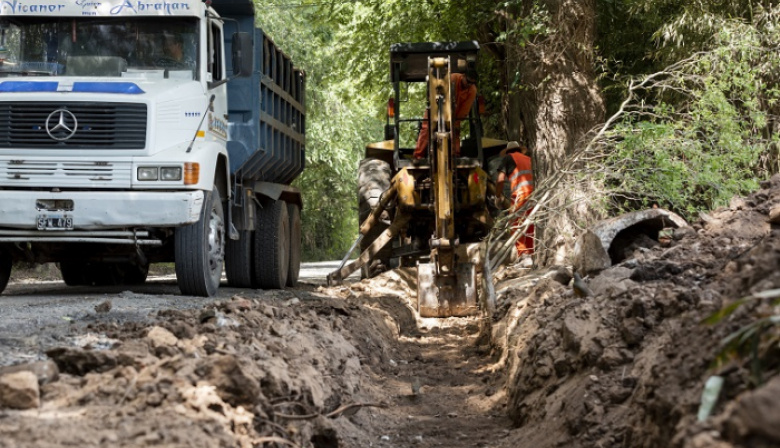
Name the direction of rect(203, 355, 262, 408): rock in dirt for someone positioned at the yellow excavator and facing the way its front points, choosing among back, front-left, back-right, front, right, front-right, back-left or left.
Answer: back

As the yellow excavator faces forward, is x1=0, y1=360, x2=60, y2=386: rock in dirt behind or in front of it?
behind

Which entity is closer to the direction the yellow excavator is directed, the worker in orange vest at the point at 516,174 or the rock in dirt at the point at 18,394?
the worker in orange vest

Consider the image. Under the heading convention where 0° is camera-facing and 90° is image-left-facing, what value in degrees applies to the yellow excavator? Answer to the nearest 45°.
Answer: approximately 180°

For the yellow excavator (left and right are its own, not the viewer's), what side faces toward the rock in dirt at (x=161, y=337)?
back

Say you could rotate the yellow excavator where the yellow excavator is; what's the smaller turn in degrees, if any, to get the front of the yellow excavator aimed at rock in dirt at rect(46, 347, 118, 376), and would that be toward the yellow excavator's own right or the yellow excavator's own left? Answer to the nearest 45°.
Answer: approximately 180°

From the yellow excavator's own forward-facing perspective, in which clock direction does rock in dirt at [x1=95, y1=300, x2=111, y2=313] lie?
The rock in dirt is roughly at 7 o'clock from the yellow excavator.

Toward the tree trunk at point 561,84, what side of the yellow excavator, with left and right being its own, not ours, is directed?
right

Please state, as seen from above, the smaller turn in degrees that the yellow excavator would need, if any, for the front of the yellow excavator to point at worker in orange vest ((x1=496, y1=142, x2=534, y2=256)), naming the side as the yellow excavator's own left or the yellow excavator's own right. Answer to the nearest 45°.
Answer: approximately 45° to the yellow excavator's own right
